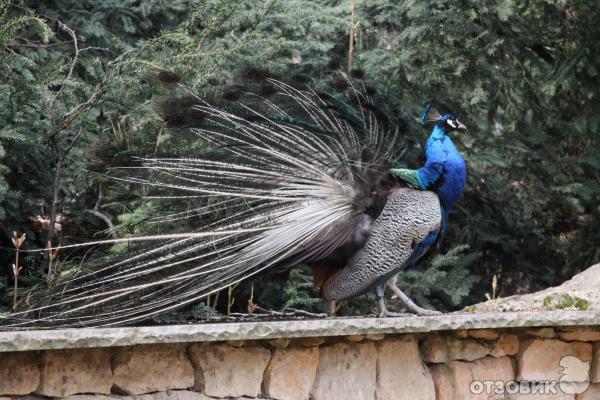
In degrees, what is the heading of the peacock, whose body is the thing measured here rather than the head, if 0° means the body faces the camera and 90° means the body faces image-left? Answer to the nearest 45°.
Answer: approximately 270°
